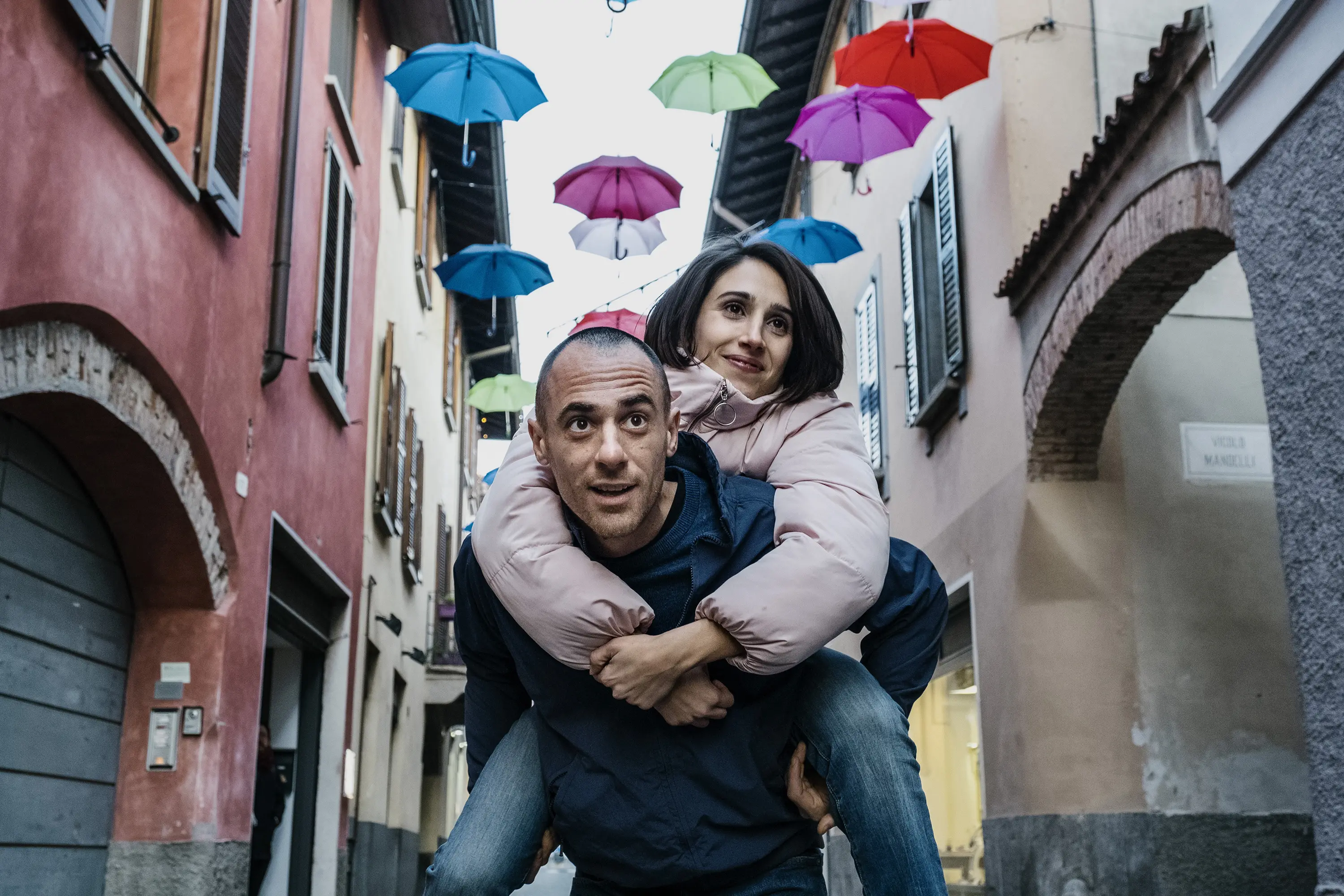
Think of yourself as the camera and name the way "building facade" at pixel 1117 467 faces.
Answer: facing to the left of the viewer

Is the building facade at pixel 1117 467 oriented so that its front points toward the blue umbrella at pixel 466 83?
yes
